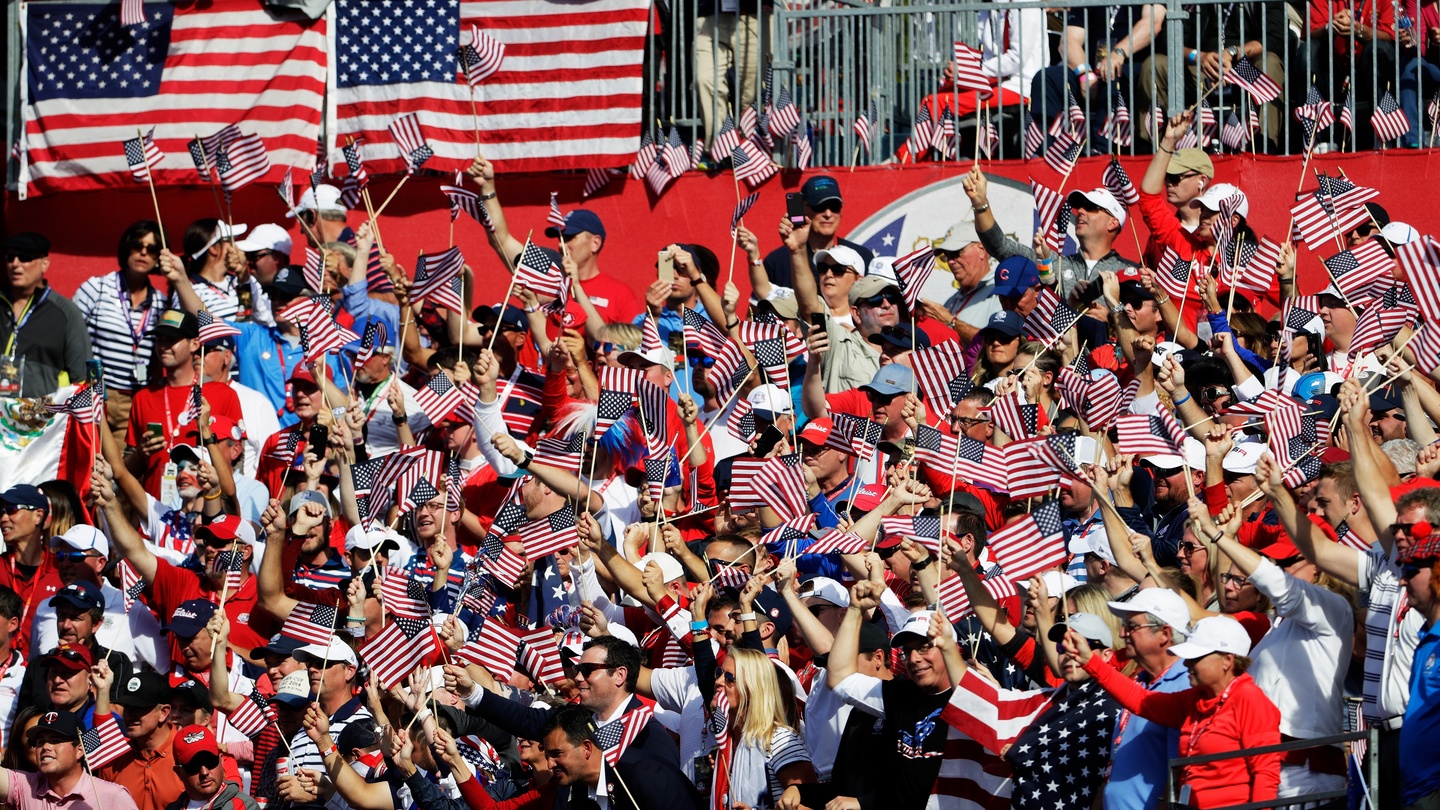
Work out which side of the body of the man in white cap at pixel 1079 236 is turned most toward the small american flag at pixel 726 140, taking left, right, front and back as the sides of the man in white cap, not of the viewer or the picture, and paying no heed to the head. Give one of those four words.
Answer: right

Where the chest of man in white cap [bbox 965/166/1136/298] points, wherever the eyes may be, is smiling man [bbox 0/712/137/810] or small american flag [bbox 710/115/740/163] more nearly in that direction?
the smiling man

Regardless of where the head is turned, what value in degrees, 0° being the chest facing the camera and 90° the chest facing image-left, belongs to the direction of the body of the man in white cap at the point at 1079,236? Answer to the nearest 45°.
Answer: approximately 45°

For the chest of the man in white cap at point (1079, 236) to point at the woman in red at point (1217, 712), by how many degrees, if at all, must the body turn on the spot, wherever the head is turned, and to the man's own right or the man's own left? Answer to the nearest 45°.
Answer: approximately 45° to the man's own left

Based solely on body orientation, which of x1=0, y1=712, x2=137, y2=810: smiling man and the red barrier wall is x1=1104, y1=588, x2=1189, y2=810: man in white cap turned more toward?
the smiling man

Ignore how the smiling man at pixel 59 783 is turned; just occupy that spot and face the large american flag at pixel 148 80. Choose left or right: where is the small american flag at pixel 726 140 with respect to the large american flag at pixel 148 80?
right
